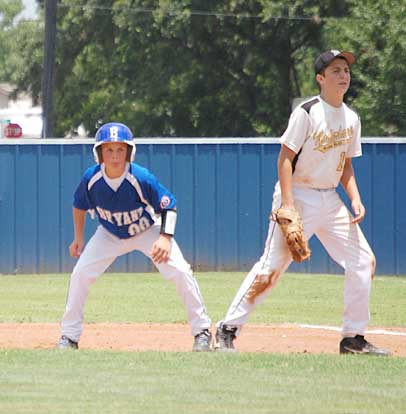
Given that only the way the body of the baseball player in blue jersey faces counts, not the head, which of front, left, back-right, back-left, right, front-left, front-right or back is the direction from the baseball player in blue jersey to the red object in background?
back

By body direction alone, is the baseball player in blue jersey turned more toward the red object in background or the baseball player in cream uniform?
the baseball player in cream uniform

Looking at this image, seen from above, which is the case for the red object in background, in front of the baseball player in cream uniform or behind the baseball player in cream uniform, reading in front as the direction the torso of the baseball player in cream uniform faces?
behind

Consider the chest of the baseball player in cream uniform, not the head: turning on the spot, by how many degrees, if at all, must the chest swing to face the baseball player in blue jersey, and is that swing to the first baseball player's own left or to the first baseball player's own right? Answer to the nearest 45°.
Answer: approximately 135° to the first baseball player's own right

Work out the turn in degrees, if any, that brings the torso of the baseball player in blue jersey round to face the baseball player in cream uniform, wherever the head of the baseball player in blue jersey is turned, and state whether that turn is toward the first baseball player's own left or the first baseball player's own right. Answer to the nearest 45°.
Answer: approximately 90° to the first baseball player's own left

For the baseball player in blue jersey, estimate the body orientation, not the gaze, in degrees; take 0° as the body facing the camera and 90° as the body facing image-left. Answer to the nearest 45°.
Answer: approximately 0°

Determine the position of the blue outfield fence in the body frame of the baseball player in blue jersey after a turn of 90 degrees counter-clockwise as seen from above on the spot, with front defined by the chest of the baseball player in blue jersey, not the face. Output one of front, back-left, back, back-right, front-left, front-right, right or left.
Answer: left
